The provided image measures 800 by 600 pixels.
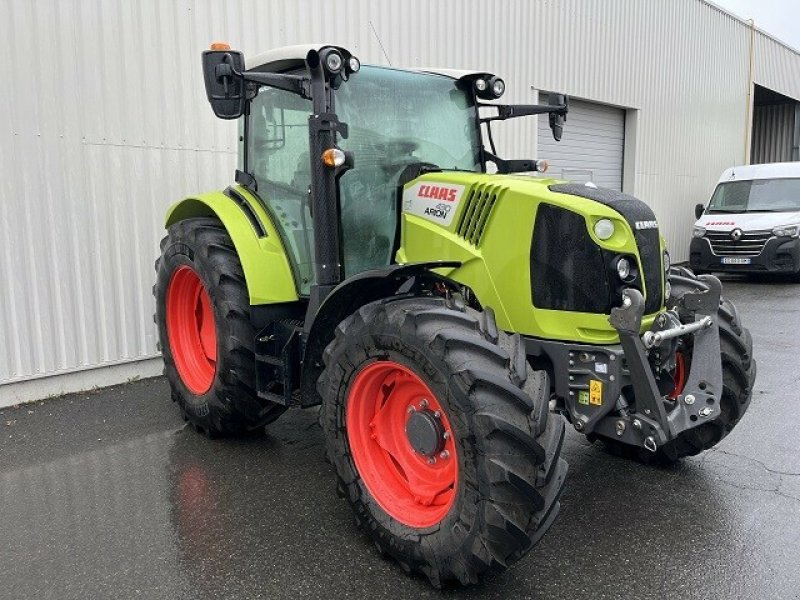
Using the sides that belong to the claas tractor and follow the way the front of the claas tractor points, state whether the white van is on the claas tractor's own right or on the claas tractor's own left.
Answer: on the claas tractor's own left

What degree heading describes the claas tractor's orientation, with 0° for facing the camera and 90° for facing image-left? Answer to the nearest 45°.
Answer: approximately 315°
